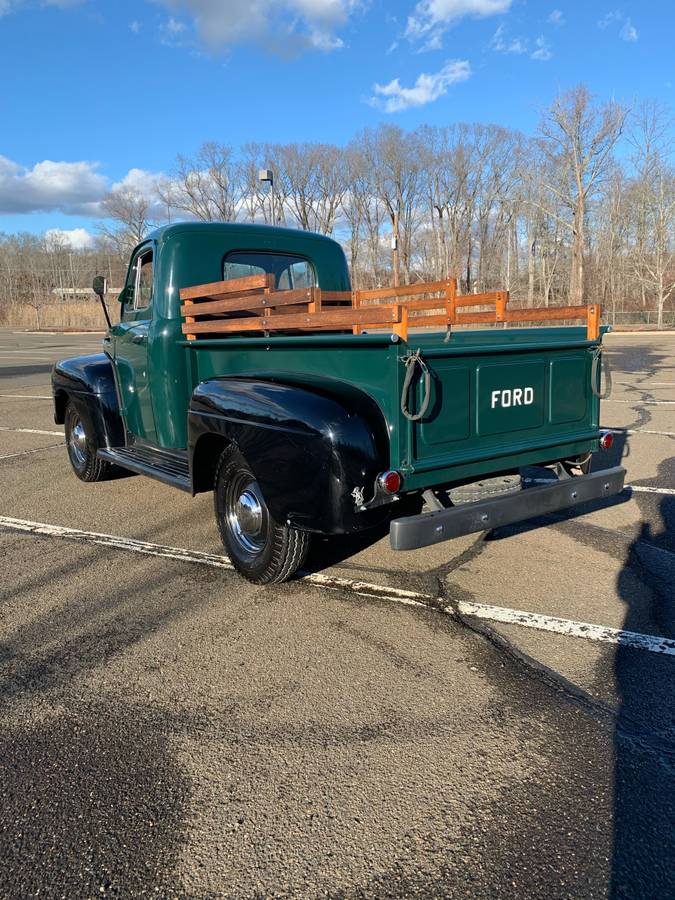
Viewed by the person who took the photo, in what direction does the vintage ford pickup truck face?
facing away from the viewer and to the left of the viewer
